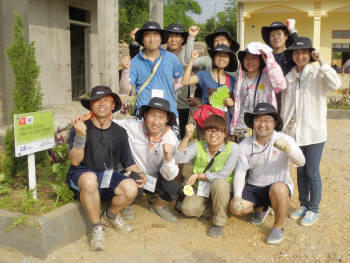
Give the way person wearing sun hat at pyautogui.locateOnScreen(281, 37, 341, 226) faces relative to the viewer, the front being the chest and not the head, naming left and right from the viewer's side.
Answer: facing the viewer and to the left of the viewer

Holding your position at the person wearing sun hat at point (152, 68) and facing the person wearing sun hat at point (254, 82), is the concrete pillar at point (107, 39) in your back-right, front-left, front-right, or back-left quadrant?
back-left

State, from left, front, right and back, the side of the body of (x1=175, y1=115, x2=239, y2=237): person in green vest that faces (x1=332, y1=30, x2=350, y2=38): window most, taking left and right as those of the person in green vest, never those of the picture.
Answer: back

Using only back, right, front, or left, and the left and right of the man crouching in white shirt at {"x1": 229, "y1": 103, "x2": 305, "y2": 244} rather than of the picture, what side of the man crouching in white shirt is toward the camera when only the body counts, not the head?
front

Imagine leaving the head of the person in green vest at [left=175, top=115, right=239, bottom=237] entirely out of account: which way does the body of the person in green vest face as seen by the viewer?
toward the camera

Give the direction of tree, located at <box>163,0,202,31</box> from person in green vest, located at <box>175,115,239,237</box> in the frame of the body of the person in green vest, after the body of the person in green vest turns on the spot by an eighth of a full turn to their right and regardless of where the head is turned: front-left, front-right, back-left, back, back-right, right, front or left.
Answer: back-right

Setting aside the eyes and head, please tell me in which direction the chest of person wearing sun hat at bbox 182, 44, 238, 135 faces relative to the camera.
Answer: toward the camera
